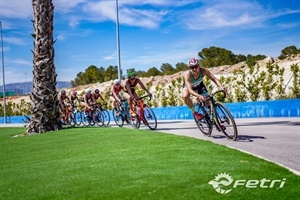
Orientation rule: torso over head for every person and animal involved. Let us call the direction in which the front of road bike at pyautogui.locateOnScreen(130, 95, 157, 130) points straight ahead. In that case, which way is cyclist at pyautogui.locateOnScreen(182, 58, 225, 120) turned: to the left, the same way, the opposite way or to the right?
the same way

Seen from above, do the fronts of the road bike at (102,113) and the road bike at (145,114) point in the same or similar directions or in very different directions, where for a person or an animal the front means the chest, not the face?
same or similar directions

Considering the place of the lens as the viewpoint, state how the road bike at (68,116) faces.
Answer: facing the viewer and to the right of the viewer

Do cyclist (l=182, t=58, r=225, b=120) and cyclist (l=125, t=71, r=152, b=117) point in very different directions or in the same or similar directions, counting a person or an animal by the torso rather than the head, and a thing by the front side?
same or similar directions

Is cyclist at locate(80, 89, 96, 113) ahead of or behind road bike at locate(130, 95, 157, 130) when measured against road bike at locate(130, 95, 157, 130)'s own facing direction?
behind

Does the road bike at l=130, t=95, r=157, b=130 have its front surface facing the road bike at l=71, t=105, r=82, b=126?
no

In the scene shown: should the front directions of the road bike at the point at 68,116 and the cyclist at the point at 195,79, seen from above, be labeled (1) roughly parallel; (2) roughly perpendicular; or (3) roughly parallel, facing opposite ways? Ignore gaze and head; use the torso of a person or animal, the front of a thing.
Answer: roughly parallel

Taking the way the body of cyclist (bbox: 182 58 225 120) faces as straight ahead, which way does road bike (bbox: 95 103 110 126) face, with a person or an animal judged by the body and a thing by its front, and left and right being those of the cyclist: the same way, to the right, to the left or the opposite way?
the same way

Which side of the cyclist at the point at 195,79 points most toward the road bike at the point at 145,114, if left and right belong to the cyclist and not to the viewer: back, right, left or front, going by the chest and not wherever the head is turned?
back

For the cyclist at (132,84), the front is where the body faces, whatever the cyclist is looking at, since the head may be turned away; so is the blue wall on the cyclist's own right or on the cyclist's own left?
on the cyclist's own left

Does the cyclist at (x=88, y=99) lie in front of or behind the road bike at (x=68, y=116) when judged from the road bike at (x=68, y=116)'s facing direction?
in front

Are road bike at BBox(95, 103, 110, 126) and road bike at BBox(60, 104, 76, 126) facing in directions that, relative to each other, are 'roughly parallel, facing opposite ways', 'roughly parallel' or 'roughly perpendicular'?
roughly parallel

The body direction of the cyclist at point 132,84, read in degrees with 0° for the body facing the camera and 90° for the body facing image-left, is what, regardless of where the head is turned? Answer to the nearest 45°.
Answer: approximately 315°

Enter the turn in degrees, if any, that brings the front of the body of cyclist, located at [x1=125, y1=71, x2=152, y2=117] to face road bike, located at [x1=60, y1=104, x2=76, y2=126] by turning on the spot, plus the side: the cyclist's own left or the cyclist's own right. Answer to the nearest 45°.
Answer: approximately 180°

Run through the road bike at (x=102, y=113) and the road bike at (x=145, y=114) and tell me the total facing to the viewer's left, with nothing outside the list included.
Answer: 0

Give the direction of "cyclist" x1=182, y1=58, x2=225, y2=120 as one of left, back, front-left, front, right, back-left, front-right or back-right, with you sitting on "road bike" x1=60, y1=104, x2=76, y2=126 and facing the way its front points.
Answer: front-right

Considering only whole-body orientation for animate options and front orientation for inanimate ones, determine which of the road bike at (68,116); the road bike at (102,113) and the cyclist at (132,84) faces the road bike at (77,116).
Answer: the road bike at (68,116)

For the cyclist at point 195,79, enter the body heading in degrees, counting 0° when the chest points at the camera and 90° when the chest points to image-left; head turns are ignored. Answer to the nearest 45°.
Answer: approximately 315°
